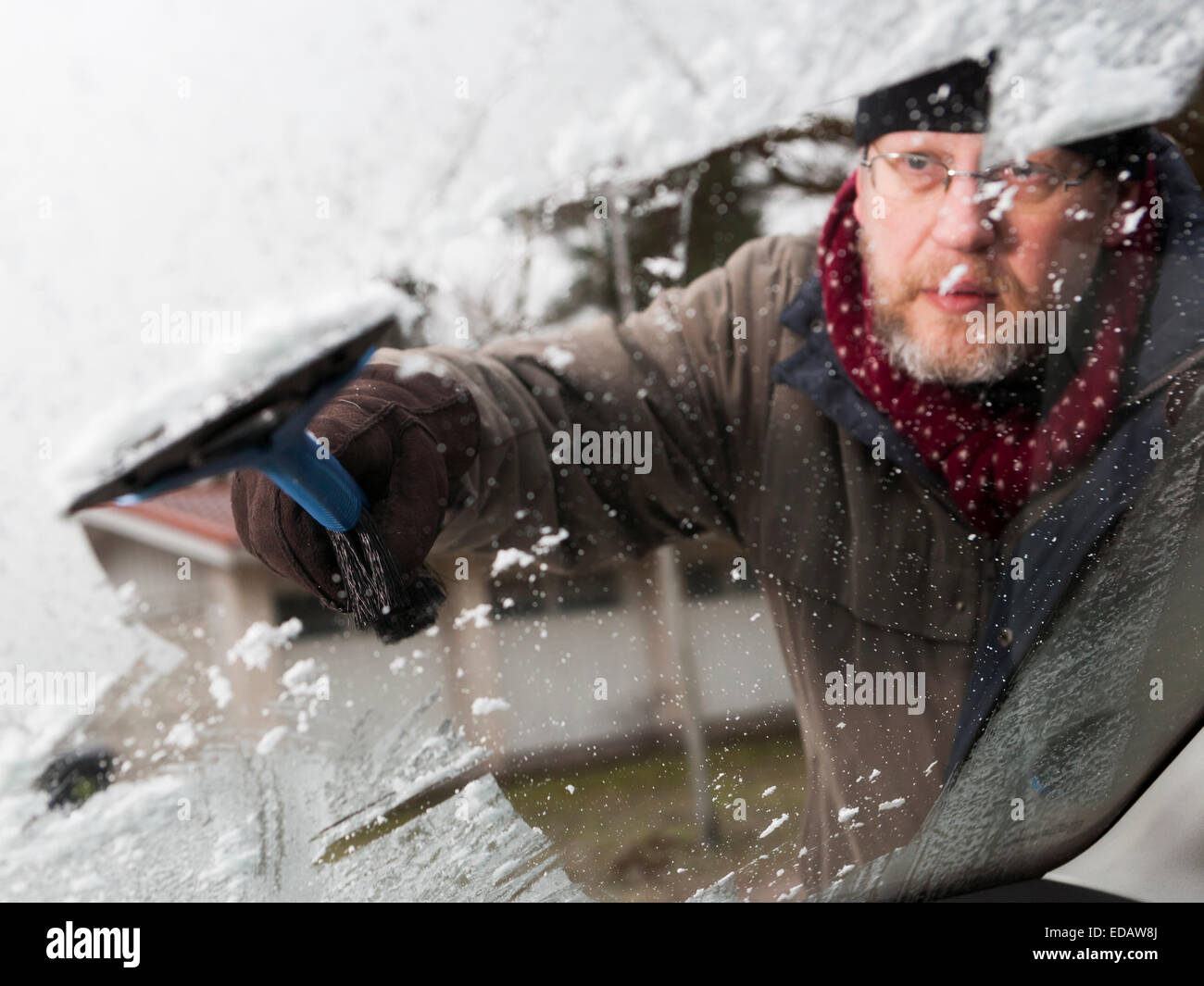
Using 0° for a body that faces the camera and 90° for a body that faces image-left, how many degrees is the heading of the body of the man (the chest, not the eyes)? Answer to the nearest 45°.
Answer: approximately 0°
